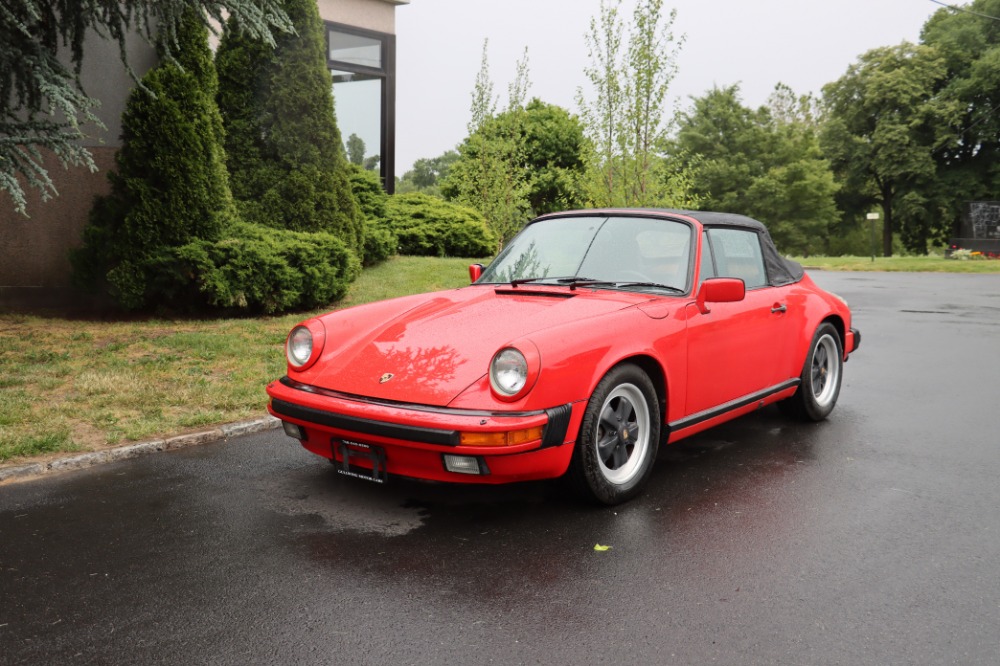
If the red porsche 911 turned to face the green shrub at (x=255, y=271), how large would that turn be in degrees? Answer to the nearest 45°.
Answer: approximately 90° to its right

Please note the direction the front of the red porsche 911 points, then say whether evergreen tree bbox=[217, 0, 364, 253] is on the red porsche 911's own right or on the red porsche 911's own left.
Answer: on the red porsche 911's own right

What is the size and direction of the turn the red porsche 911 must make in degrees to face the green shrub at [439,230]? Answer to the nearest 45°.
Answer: approximately 135° to its right

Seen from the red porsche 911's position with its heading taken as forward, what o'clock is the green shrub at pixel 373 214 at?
The green shrub is roughly at 4 o'clock from the red porsche 911.

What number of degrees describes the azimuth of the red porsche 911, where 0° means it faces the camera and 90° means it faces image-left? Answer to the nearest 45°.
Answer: approximately 45°

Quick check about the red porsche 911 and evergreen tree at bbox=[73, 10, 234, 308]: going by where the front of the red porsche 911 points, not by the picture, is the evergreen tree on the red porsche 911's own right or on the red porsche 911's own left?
on the red porsche 911's own right
